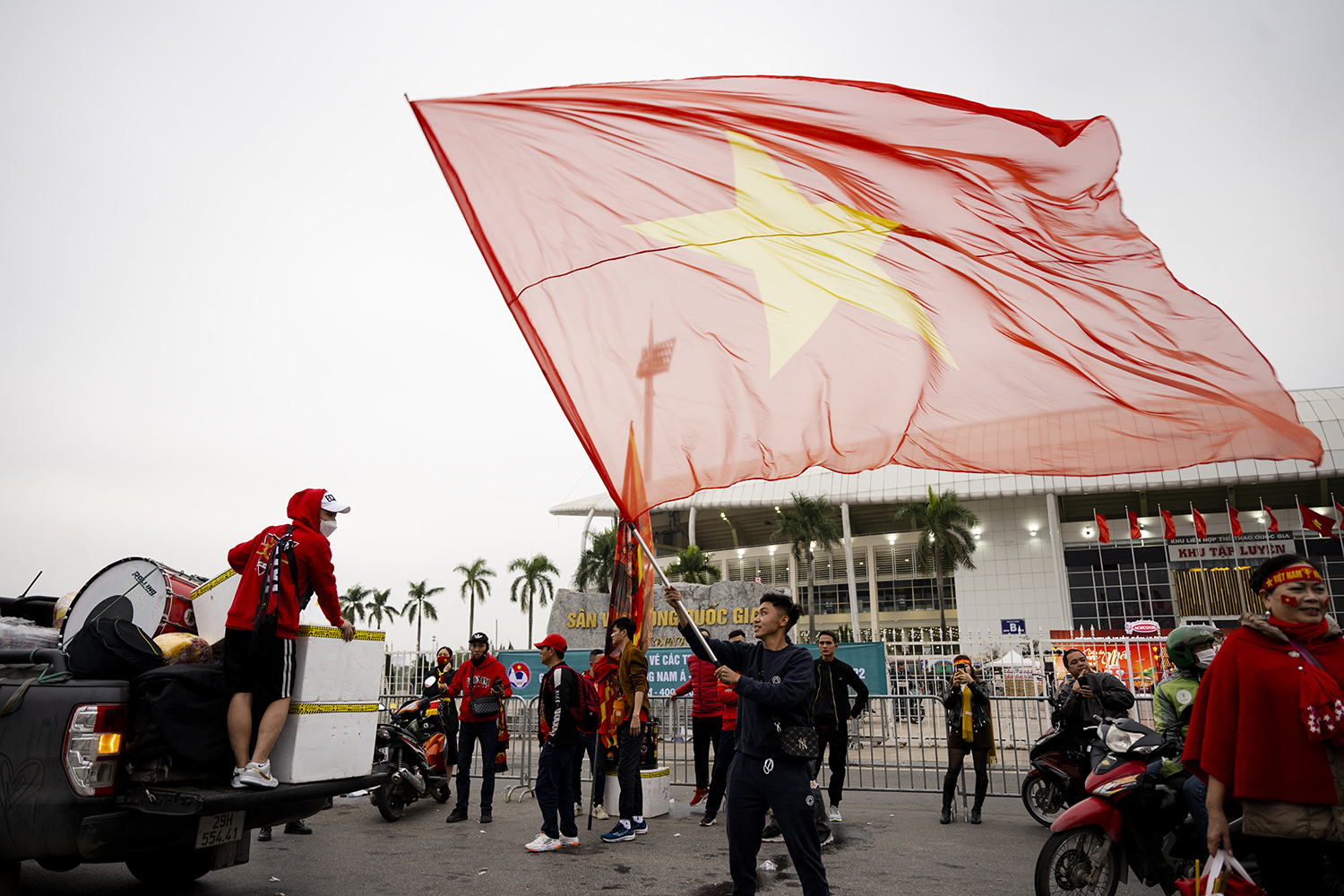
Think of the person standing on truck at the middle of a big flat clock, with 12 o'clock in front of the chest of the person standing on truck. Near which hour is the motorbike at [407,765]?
The motorbike is roughly at 11 o'clock from the person standing on truck.

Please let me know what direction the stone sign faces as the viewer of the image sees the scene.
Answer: facing the viewer

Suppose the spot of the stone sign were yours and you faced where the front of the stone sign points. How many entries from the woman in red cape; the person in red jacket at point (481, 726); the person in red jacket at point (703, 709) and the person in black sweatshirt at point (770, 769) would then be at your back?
0

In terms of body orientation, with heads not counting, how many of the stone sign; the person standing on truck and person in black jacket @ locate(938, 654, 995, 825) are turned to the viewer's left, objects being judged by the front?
0

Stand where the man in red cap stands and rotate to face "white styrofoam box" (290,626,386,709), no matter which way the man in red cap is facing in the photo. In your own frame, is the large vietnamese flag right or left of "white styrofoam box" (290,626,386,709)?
left

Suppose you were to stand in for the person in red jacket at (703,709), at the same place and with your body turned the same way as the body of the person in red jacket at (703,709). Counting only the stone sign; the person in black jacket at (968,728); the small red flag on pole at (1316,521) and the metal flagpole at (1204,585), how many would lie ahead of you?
0

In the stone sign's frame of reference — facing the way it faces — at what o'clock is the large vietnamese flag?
The large vietnamese flag is roughly at 12 o'clock from the stone sign.

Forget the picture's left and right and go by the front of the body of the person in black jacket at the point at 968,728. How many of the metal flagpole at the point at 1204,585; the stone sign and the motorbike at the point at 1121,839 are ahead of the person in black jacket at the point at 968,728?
1

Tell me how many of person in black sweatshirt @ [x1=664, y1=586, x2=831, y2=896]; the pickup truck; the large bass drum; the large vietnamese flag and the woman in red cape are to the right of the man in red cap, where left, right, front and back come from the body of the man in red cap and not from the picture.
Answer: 0

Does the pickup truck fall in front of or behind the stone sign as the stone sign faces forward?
in front

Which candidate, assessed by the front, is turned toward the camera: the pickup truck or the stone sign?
the stone sign

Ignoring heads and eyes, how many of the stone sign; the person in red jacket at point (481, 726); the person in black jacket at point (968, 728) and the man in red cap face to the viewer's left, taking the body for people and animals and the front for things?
1

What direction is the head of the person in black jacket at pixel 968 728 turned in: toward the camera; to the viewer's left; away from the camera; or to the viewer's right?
toward the camera

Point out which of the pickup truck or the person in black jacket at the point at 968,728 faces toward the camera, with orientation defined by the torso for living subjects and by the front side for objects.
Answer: the person in black jacket

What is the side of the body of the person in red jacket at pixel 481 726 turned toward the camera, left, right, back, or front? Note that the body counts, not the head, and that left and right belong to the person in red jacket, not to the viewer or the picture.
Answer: front

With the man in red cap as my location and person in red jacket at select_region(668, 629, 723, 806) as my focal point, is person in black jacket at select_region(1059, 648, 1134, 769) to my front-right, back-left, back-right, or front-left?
front-right

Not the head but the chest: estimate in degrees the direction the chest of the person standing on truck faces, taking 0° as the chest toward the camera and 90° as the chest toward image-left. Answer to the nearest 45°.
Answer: approximately 225°

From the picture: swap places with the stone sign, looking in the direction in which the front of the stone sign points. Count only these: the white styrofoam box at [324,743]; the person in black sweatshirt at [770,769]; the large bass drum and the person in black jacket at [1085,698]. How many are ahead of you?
4

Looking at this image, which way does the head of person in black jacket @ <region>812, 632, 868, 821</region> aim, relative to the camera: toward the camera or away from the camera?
toward the camera
